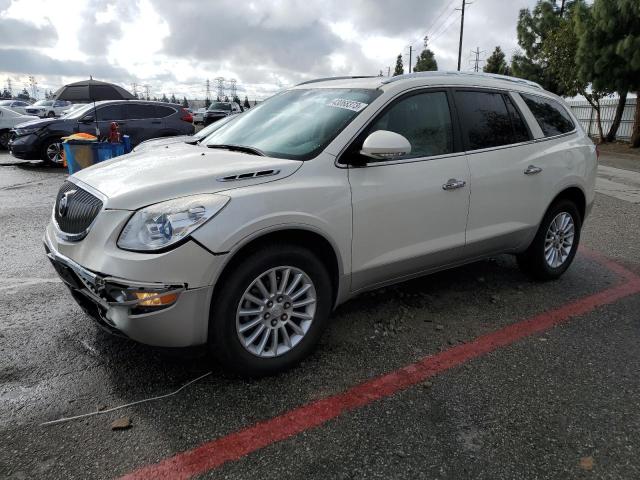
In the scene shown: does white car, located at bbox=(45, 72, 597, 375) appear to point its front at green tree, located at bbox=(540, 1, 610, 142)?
no

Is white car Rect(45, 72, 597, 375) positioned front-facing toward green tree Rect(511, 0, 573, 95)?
no

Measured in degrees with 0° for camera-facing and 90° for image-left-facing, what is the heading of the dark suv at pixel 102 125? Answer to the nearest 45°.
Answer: approximately 45°

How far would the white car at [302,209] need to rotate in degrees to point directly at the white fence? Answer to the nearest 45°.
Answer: approximately 180°

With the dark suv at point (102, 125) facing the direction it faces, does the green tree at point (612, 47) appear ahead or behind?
behind

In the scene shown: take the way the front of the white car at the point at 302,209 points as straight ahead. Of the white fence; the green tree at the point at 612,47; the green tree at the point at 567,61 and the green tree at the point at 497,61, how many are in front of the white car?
0

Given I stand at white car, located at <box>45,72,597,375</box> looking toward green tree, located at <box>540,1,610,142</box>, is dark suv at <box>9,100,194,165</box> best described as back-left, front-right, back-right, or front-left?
front-left

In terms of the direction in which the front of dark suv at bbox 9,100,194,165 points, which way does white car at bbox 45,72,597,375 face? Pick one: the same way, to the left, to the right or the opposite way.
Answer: the same way

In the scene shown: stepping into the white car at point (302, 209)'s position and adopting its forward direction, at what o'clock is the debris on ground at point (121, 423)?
The debris on ground is roughly at 12 o'clock from the white car.

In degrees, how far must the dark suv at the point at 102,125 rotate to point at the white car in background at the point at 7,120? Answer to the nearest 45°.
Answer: approximately 90° to its right

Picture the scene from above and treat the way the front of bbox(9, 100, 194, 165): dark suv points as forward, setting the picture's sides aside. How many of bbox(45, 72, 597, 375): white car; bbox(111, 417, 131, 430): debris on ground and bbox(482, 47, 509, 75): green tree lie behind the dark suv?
1

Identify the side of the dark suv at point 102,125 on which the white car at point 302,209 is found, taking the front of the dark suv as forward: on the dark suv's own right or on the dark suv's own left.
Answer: on the dark suv's own left

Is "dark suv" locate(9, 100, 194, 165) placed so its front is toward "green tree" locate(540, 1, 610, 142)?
no

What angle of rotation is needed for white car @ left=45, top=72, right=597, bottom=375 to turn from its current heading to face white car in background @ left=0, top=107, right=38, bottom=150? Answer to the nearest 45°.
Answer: approximately 90° to its right

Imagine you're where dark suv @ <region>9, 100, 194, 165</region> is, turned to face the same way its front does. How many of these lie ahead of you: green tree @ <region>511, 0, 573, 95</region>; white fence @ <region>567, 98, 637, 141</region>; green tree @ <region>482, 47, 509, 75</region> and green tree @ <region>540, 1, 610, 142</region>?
0

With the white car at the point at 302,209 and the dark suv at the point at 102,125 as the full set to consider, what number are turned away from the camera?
0

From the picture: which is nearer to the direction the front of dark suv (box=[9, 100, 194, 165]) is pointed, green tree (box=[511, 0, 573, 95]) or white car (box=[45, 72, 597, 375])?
the white car

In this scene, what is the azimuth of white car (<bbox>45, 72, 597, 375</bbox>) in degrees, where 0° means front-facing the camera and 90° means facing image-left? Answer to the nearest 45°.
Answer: approximately 45°
